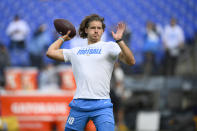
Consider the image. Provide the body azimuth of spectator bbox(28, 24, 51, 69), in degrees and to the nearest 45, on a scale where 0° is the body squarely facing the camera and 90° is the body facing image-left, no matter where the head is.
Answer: approximately 315°

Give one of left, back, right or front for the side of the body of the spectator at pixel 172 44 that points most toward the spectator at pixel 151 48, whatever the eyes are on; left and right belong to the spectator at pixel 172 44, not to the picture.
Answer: right

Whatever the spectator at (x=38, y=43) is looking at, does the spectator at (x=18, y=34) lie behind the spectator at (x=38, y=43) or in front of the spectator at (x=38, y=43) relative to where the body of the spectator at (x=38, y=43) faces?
behind

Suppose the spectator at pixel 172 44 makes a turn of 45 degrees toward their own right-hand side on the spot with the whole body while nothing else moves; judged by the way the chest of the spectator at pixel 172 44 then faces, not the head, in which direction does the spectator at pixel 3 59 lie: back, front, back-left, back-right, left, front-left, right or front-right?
front-right

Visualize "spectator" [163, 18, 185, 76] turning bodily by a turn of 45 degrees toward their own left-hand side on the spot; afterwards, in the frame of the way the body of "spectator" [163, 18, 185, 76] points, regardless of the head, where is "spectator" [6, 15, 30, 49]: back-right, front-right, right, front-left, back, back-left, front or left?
back-right

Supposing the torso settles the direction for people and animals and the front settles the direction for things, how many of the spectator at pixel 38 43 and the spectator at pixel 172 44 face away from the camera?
0

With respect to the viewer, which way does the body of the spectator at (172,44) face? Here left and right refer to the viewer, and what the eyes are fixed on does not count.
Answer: facing the viewer

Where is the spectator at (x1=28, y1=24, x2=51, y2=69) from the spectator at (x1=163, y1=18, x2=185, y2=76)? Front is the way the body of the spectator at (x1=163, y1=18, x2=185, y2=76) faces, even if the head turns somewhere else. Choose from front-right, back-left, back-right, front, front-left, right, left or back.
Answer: right

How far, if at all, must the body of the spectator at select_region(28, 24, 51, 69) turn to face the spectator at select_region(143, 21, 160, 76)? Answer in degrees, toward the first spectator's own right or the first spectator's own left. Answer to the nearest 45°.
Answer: approximately 45° to the first spectator's own left
